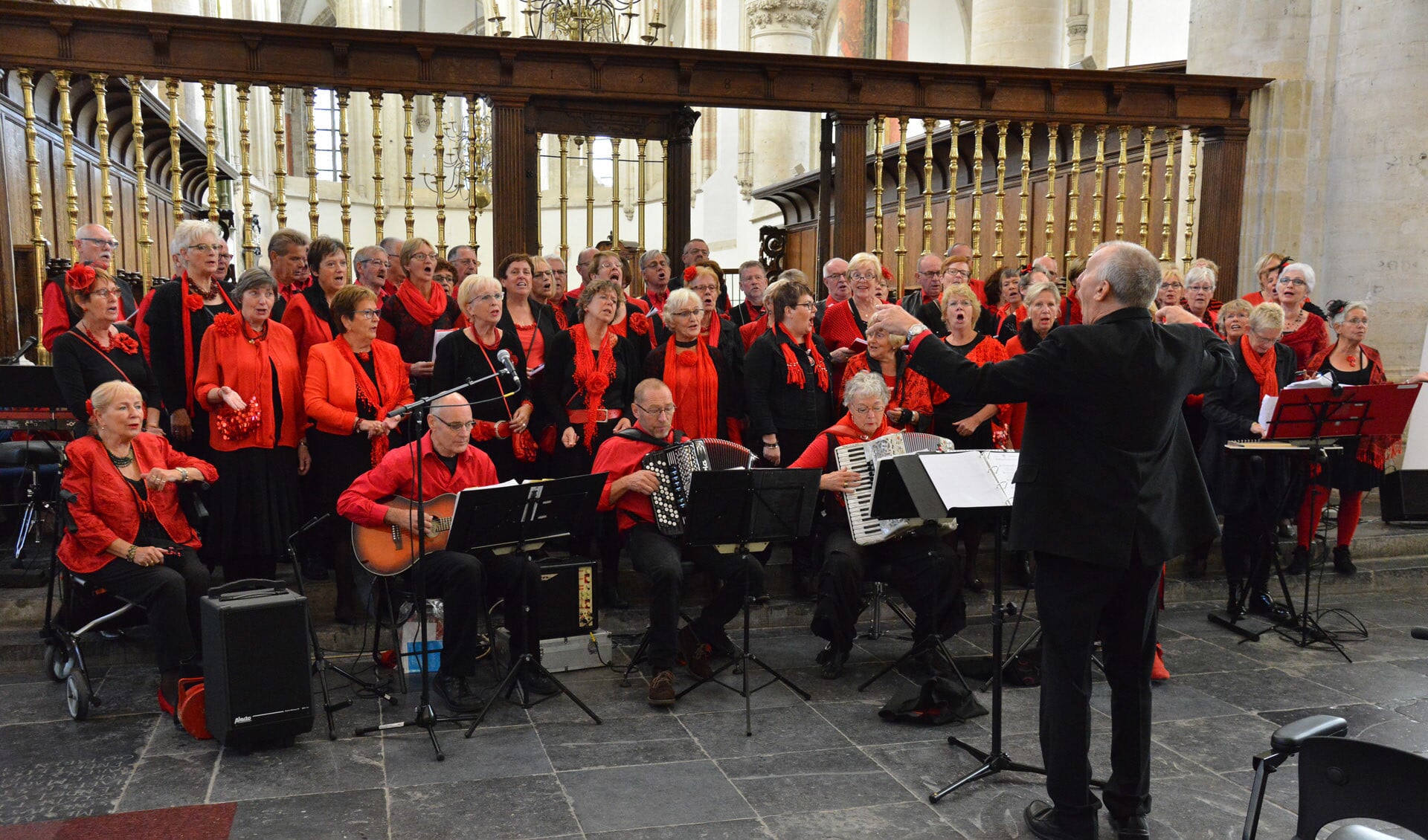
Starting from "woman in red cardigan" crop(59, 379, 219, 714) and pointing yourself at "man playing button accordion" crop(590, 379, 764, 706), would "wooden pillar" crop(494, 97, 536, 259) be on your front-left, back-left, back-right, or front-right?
front-left

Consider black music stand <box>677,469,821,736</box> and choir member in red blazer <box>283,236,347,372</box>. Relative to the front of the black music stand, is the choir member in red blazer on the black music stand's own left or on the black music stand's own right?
on the black music stand's own left

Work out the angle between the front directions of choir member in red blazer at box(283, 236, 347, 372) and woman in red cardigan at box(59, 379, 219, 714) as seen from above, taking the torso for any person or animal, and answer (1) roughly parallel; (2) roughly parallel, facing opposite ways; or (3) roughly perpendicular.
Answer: roughly parallel

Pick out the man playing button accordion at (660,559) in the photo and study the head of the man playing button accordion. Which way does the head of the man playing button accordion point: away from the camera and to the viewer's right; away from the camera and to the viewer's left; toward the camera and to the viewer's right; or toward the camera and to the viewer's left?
toward the camera and to the viewer's right

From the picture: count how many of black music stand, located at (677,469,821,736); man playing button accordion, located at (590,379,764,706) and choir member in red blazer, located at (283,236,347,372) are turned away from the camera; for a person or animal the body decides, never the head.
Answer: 1

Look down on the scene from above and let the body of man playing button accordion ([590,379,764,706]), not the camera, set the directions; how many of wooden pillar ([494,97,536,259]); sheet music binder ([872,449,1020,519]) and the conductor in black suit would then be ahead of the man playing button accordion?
2

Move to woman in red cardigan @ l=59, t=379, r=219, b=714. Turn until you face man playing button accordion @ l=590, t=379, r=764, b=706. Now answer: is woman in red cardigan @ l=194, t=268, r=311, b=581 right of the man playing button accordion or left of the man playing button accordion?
left

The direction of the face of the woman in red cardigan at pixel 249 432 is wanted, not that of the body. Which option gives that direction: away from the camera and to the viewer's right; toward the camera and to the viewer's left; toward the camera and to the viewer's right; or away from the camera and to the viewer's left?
toward the camera and to the viewer's right

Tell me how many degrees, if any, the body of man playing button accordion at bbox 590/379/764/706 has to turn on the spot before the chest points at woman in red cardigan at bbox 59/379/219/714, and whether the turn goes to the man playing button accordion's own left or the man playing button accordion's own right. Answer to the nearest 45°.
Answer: approximately 135° to the man playing button accordion's own right

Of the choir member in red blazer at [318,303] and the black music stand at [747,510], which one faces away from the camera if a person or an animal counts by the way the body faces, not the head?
the black music stand

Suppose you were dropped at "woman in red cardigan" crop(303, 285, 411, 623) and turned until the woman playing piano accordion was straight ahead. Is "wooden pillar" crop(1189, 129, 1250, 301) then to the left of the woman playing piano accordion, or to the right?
left

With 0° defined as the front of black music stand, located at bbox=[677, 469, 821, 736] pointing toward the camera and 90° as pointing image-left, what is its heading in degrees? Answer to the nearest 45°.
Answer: approximately 180°

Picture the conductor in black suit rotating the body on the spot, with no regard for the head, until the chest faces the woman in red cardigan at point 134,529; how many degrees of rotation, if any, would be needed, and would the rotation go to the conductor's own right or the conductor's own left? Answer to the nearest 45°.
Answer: approximately 45° to the conductor's own left

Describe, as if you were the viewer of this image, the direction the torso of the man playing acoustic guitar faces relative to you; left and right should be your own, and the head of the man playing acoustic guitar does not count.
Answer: facing the viewer and to the right of the viewer

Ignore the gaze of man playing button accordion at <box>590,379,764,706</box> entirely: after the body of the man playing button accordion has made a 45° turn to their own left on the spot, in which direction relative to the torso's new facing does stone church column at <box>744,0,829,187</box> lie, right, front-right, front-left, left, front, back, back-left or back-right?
left

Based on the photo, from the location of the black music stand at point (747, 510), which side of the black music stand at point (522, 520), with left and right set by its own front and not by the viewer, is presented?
right

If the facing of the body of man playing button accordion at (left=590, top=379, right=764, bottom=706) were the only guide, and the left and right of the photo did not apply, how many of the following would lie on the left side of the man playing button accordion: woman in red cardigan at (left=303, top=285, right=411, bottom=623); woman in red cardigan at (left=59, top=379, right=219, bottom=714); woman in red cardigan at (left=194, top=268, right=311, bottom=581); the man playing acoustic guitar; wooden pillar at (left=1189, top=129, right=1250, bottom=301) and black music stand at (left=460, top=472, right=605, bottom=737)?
1

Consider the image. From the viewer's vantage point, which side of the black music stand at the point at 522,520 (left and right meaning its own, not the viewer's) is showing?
back

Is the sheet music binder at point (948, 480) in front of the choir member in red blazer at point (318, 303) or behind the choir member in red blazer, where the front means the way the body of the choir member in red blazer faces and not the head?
in front
